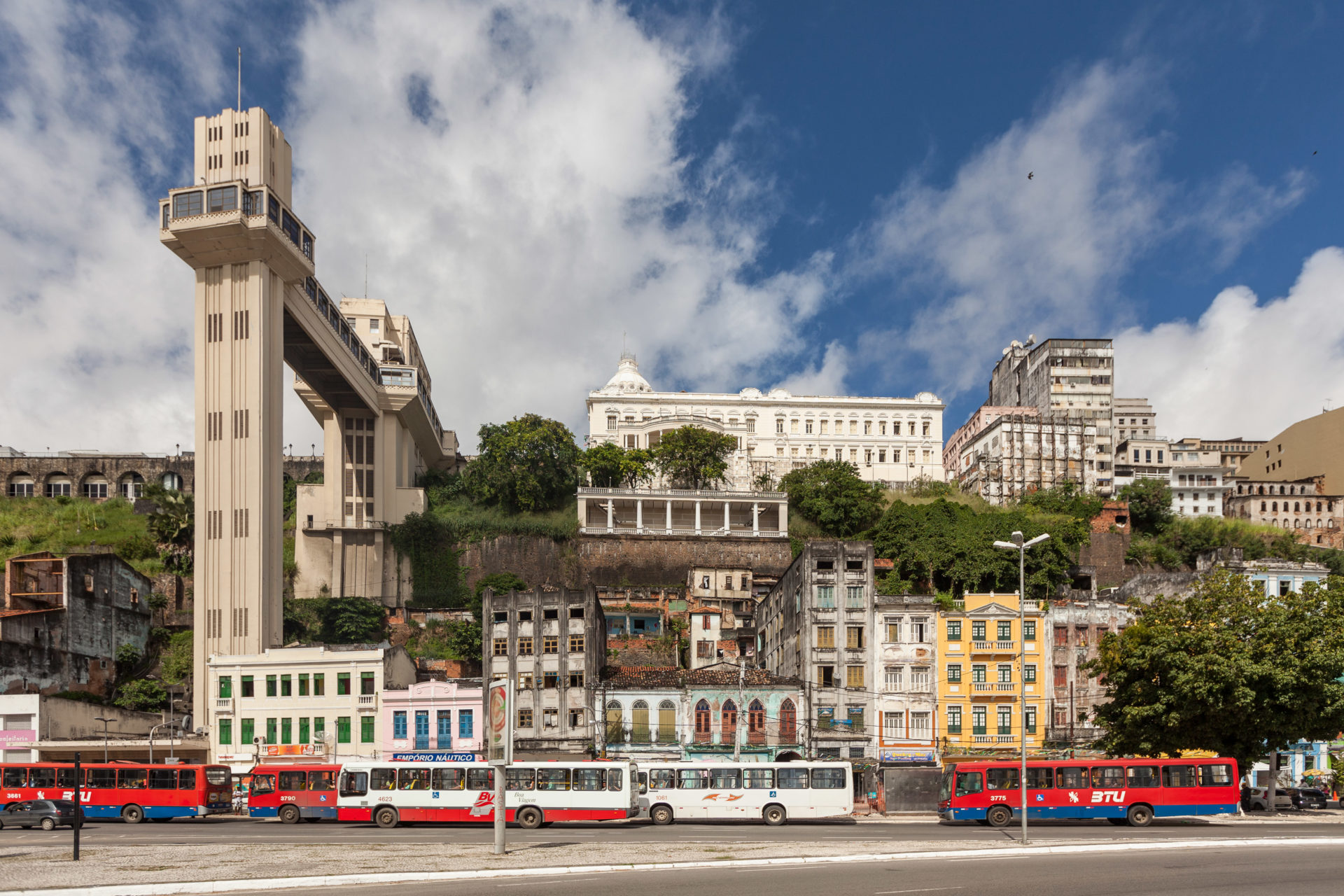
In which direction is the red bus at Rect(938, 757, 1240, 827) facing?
to the viewer's left

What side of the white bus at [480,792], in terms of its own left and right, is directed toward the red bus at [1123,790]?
back

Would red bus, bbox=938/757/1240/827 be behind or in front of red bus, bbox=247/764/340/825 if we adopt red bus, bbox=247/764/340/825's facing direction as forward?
behind

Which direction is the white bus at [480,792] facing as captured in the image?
to the viewer's left

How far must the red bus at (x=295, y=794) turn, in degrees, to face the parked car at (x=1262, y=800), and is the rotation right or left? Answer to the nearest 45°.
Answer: approximately 180°

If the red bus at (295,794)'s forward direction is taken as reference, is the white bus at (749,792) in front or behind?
behind

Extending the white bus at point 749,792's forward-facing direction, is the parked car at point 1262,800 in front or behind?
behind
